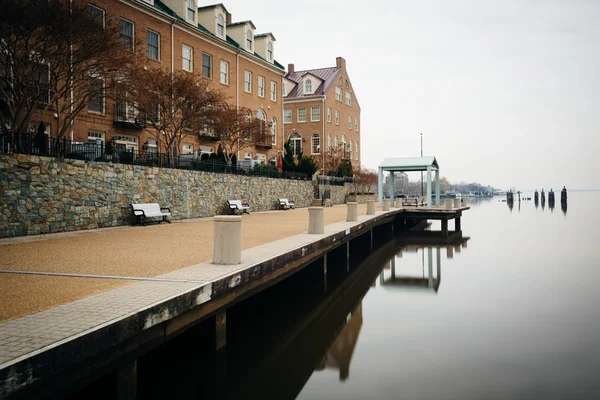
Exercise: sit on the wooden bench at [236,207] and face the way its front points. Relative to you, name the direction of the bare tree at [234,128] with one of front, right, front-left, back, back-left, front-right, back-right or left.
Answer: back-left

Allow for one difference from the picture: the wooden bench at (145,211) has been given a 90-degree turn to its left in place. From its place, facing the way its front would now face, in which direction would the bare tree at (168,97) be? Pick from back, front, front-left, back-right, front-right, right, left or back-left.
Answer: front-left

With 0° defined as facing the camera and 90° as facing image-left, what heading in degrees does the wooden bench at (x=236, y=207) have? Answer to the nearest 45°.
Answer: approximately 315°

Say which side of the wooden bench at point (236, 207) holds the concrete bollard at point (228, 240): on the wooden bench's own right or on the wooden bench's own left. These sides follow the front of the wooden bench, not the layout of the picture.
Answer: on the wooden bench's own right

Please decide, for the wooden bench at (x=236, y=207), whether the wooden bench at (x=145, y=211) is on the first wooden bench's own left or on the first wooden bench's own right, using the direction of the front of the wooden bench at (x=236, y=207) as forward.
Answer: on the first wooden bench's own right

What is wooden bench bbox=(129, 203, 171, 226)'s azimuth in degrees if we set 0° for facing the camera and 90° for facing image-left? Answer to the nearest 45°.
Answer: approximately 315°

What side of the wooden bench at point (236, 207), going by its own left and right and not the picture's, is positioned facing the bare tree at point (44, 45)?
right
